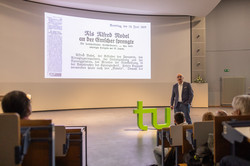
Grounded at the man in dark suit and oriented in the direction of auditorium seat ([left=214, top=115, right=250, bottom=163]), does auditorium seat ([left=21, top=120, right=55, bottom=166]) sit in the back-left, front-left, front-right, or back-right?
front-right

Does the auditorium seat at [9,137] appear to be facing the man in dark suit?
yes

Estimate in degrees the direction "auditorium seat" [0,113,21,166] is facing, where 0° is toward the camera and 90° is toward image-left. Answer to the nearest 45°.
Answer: approximately 225°

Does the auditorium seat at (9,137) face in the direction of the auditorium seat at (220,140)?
no

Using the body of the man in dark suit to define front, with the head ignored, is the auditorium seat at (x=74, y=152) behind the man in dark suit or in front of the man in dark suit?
in front

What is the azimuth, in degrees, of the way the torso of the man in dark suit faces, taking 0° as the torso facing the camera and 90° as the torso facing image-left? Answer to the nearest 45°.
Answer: approximately 45°
